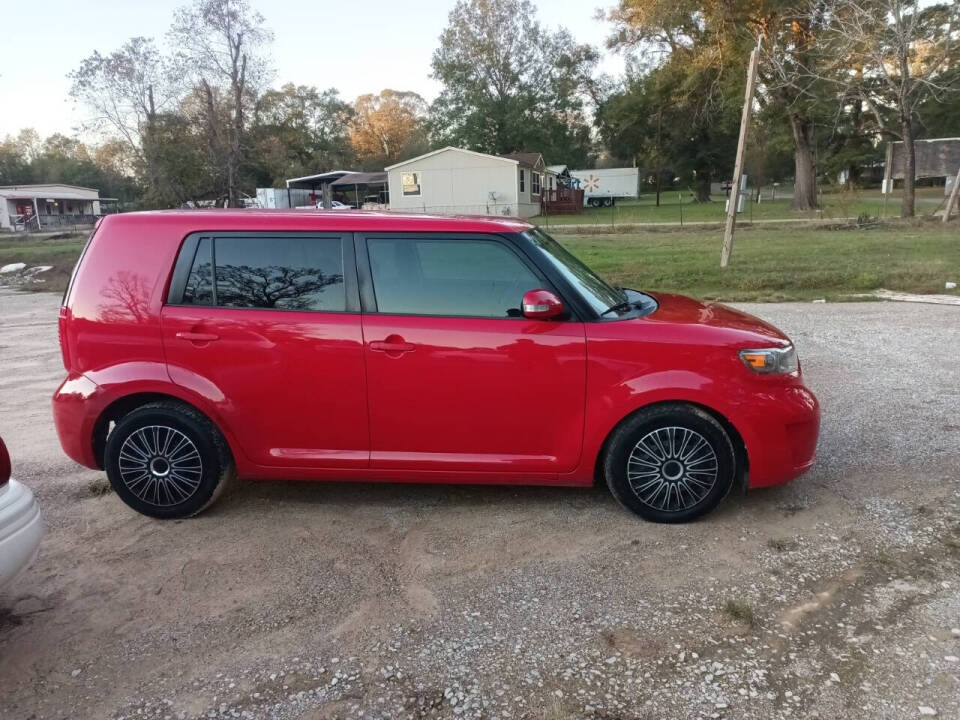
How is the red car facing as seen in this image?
to the viewer's right

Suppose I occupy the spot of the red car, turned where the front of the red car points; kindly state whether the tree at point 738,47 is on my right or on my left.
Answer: on my left

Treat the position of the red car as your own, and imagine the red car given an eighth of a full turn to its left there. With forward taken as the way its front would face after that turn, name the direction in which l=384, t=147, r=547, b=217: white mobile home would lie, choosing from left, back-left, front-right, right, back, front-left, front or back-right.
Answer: front-left

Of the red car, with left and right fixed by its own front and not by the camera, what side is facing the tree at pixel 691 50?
left

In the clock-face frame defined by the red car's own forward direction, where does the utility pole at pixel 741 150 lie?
The utility pole is roughly at 10 o'clock from the red car.
